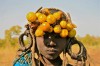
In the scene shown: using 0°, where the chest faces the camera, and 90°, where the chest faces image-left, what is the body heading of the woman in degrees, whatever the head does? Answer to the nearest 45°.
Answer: approximately 0°
